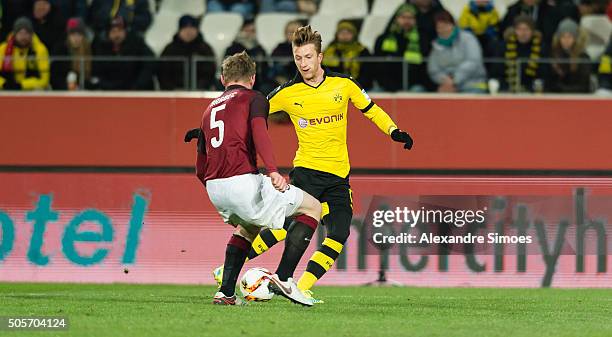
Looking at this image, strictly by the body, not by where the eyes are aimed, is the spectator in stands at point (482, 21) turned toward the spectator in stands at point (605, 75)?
no

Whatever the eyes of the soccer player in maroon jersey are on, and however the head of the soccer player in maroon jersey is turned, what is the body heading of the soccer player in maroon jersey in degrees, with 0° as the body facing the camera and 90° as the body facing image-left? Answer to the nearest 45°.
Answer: approximately 225°

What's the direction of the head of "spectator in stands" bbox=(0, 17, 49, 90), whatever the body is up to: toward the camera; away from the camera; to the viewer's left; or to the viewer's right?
toward the camera

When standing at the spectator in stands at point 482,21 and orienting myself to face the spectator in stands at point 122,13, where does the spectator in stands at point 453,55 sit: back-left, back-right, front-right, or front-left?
front-left

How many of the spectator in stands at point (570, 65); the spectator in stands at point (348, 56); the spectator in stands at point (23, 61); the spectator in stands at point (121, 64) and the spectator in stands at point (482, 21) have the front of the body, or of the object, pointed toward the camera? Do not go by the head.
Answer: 5

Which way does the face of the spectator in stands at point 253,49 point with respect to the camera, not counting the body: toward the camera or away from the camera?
toward the camera

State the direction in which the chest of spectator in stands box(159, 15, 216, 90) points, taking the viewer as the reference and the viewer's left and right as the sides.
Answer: facing the viewer

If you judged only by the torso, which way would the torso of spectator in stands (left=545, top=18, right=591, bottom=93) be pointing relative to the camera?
toward the camera

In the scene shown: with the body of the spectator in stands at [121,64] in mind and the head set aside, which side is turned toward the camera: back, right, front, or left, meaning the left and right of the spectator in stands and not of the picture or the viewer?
front

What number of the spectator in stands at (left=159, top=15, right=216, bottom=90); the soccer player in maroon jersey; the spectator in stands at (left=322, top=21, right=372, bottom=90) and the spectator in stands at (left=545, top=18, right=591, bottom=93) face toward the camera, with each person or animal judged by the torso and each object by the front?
3

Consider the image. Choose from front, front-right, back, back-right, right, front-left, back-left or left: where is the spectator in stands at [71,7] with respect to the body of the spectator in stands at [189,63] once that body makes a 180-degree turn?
front-left

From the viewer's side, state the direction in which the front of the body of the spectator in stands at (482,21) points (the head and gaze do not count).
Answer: toward the camera

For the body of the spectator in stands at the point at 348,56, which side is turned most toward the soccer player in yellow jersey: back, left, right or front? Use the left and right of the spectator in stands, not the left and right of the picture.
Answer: front

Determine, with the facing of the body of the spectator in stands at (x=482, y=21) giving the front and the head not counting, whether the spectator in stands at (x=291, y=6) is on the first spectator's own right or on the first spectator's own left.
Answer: on the first spectator's own right

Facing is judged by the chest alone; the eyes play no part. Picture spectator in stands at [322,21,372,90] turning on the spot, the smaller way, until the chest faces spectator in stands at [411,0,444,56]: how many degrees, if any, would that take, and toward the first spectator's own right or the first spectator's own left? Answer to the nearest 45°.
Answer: approximately 135° to the first spectator's own left

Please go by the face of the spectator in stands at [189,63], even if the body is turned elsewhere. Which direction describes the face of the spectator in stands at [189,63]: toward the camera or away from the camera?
toward the camera

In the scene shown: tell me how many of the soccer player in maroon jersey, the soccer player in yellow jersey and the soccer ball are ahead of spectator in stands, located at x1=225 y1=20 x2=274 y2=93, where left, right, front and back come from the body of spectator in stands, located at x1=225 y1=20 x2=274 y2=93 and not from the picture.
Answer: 3

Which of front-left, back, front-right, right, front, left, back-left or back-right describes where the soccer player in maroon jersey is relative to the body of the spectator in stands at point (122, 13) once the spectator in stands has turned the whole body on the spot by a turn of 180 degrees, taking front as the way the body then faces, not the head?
back

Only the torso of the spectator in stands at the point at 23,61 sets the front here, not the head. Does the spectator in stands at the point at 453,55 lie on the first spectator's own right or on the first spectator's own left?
on the first spectator's own left
